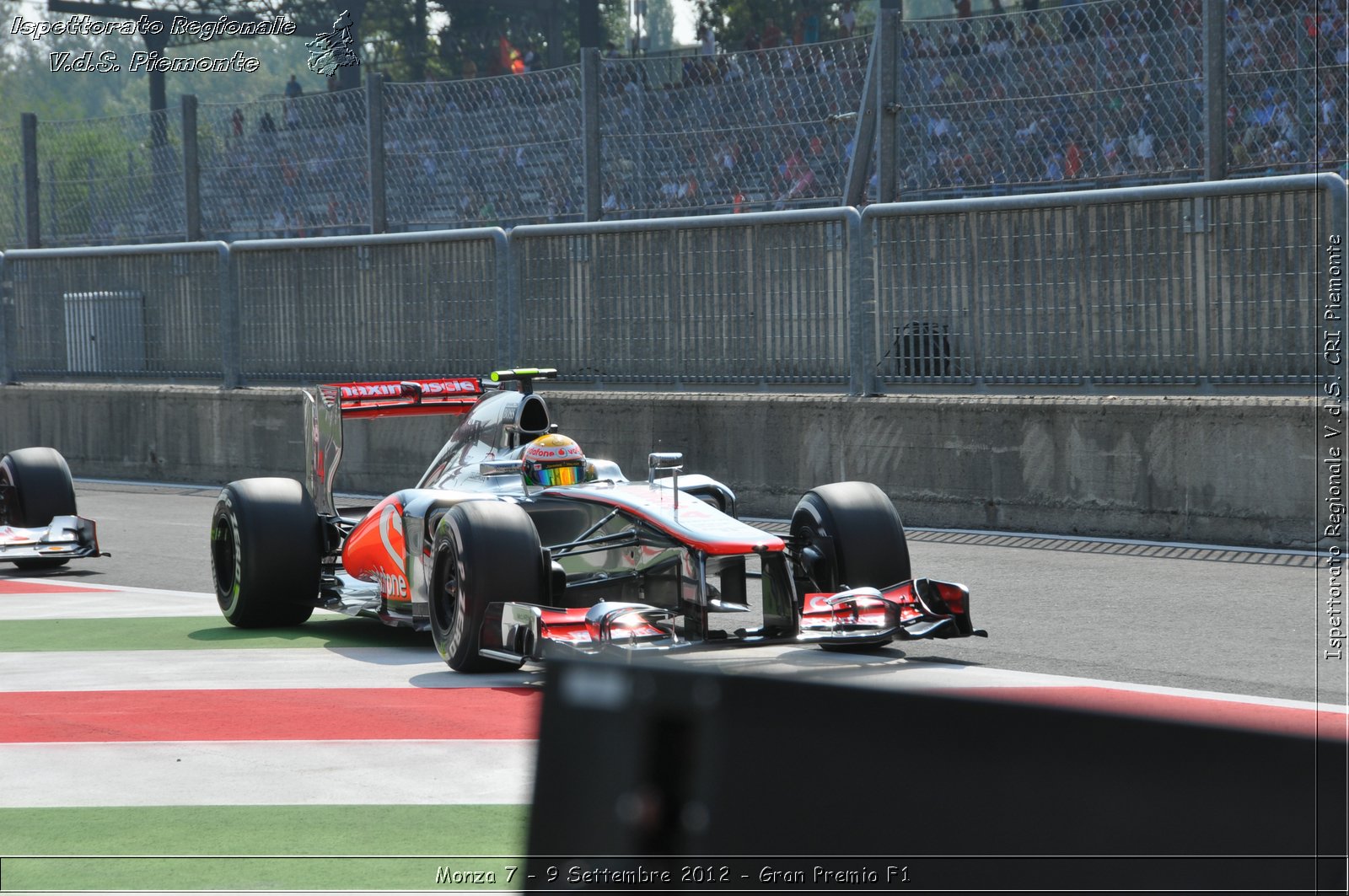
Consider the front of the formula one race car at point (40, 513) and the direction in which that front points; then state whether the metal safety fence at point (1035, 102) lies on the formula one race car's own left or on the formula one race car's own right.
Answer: on the formula one race car's own left

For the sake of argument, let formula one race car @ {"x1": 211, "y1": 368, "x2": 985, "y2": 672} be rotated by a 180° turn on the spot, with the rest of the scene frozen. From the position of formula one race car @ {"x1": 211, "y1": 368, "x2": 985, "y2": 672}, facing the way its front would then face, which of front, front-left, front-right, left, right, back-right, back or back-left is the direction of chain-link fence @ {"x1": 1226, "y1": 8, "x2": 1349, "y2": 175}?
right

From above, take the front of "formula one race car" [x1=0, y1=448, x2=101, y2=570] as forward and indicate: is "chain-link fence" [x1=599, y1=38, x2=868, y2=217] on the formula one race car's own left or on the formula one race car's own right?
on the formula one race car's own left

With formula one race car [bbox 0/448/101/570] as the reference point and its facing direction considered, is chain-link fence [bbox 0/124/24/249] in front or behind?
behind

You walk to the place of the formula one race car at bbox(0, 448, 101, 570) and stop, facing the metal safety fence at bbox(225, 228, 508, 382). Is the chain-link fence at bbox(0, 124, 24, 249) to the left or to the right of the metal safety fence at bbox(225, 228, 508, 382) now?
left

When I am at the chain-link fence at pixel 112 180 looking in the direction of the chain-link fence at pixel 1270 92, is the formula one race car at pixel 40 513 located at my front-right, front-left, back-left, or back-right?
front-right

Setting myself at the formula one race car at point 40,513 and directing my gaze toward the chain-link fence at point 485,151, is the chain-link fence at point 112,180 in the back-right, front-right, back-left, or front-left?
front-left

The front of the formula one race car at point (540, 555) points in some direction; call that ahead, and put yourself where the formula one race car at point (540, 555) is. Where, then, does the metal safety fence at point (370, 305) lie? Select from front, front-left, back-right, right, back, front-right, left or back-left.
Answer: back-left

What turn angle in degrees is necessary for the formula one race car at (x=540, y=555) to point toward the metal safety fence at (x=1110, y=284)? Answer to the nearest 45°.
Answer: approximately 90° to its left

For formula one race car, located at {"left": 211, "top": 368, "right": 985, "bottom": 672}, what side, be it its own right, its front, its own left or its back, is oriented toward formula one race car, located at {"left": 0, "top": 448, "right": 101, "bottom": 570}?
back

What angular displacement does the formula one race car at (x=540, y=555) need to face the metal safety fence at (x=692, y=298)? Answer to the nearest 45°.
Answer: approximately 135° to its left

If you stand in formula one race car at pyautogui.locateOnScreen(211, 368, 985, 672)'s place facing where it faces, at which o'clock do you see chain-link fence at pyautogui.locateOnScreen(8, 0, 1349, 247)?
The chain-link fence is roughly at 8 o'clock from the formula one race car.

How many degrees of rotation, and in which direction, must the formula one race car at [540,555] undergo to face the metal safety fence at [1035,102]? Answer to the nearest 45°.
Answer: approximately 90° to its left

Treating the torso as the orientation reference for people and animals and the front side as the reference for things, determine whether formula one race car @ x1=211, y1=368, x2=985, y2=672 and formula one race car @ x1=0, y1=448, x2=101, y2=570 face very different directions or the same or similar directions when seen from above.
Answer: same or similar directions

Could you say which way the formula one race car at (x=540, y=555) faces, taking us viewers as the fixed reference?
facing the viewer and to the right of the viewer

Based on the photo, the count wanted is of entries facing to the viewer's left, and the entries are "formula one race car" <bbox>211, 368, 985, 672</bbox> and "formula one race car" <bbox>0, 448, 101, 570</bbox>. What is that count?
0
